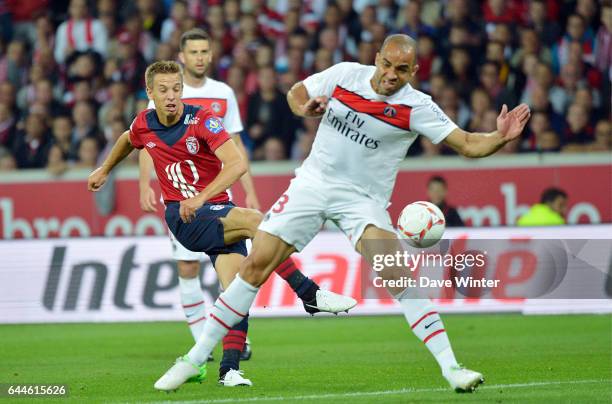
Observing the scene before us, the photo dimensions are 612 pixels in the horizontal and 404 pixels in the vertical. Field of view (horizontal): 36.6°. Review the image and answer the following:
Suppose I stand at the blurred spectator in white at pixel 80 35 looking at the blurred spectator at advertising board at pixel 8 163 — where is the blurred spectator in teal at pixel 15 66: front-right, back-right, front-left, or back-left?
front-right

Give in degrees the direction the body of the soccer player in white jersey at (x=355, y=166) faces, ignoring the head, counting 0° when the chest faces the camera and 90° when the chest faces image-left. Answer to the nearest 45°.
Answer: approximately 0°

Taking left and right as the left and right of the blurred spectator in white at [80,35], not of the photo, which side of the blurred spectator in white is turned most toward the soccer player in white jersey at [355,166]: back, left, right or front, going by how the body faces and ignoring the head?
front

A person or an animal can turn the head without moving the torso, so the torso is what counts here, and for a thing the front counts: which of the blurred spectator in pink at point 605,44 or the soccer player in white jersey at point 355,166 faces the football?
the blurred spectator in pink

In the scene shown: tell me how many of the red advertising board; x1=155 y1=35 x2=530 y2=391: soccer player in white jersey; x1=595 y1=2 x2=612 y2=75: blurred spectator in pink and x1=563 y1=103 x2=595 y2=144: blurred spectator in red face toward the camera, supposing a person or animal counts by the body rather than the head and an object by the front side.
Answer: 4

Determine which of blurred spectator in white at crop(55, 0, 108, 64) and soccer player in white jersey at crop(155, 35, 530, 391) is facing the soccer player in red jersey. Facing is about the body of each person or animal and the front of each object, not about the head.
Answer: the blurred spectator in white

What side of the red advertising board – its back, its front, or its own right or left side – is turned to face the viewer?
front

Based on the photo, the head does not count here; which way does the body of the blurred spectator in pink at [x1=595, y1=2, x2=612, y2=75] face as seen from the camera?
toward the camera

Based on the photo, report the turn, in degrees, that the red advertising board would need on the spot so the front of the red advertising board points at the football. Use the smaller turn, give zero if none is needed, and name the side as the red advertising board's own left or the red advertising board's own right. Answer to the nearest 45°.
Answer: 0° — it already faces it

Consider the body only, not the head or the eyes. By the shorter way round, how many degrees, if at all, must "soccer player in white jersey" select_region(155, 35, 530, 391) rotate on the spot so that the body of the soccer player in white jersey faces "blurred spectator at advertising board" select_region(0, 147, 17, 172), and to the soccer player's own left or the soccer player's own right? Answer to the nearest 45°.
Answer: approximately 135° to the soccer player's own right

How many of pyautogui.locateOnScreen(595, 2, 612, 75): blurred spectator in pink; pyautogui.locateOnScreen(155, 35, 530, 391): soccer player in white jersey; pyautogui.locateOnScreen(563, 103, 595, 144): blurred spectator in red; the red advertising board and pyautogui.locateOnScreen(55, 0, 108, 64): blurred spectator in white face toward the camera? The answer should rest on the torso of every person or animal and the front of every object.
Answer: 5

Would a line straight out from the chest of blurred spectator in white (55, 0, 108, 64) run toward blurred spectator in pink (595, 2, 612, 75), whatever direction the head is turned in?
no

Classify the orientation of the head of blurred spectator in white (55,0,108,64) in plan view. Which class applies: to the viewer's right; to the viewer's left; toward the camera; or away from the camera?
toward the camera

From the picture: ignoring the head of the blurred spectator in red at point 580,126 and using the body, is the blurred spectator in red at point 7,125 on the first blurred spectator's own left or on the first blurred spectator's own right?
on the first blurred spectator's own right

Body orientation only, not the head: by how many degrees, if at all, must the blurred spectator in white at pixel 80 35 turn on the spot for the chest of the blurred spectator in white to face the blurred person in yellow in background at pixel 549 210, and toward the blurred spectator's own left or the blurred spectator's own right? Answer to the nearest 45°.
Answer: approximately 45° to the blurred spectator's own left

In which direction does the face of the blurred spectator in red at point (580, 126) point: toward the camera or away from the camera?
toward the camera
